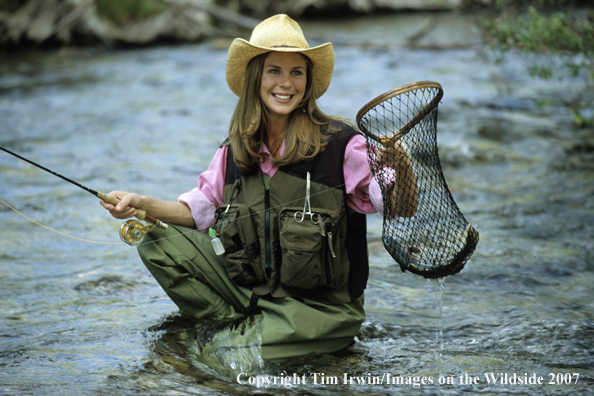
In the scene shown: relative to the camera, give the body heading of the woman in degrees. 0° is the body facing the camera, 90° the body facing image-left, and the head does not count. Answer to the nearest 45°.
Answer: approximately 45°
